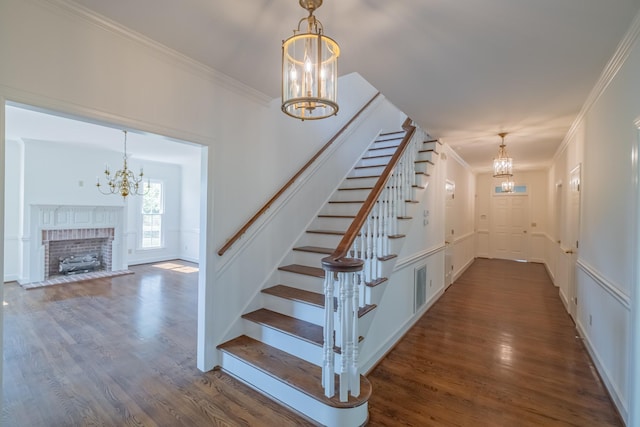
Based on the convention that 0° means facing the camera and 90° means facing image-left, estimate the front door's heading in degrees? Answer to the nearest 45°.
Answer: approximately 0°

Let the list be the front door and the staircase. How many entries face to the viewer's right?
0

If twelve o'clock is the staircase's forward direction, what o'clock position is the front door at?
The front door is roughly at 6 o'clock from the staircase.

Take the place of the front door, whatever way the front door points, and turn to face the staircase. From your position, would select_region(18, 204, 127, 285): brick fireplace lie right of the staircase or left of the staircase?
right

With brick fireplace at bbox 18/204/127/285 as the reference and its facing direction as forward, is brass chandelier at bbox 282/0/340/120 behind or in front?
in front

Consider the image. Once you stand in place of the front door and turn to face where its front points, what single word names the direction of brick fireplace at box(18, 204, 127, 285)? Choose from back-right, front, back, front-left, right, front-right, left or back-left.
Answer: front-right

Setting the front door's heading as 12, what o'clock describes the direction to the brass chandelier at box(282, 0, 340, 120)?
The brass chandelier is roughly at 12 o'clock from the front door.

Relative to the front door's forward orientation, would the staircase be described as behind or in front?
in front

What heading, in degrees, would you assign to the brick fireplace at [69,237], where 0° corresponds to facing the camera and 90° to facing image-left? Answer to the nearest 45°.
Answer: approximately 315°

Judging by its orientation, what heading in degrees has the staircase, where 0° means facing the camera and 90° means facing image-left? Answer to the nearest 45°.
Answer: approximately 45°
